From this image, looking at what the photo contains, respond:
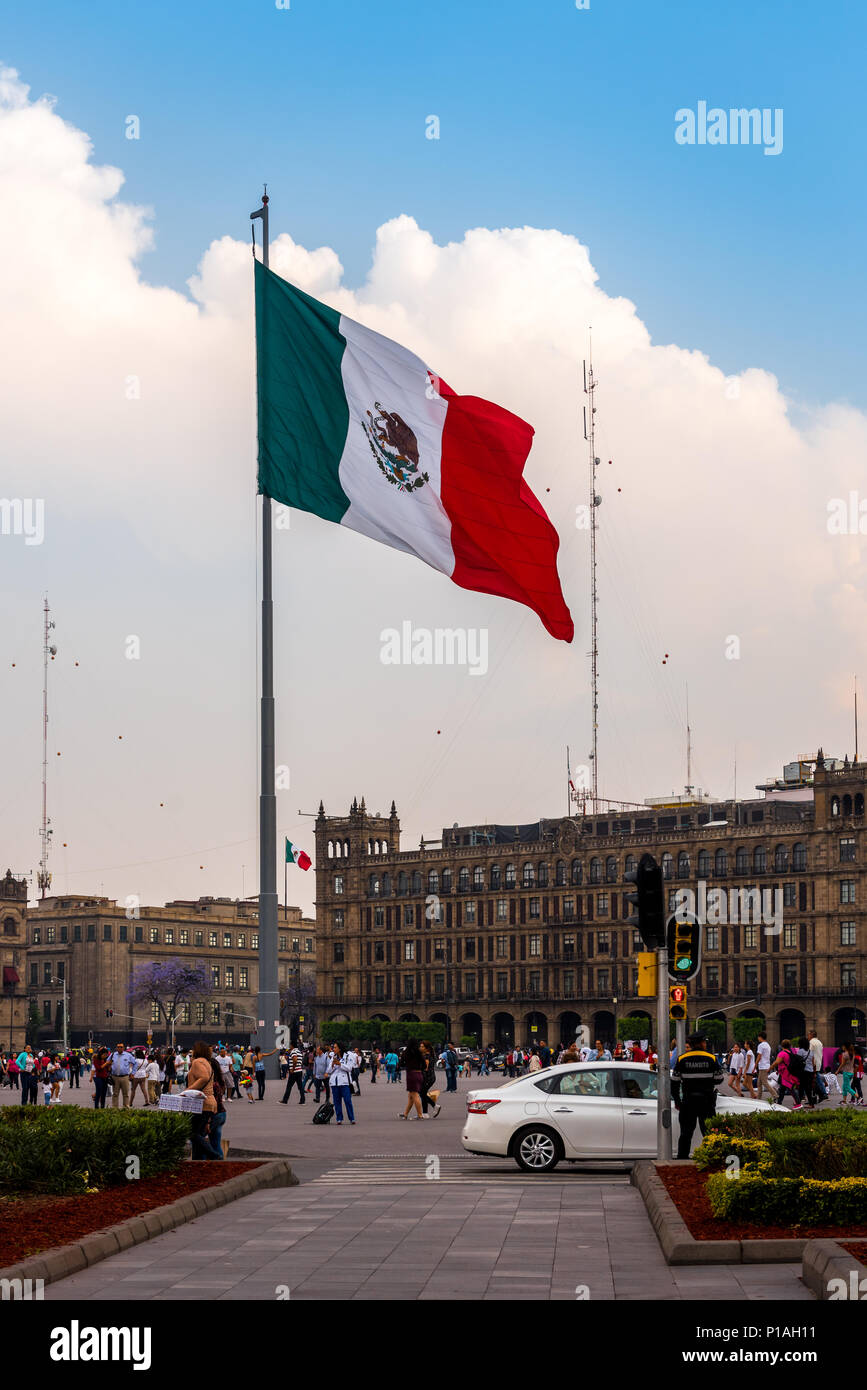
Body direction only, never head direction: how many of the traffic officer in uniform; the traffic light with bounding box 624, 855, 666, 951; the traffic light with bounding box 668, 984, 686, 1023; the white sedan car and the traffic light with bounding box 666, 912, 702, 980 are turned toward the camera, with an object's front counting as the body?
2

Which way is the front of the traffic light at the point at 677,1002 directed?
toward the camera

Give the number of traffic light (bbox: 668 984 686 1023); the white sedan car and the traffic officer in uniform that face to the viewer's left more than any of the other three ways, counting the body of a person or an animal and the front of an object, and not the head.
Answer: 0

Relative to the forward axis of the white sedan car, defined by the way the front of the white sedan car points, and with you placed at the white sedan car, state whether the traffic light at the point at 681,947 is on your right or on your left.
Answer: on your right

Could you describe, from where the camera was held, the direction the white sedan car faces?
facing to the right of the viewer

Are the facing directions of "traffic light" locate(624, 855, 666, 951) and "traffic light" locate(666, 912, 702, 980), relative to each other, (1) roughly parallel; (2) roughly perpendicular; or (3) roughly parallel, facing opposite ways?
roughly perpendicular

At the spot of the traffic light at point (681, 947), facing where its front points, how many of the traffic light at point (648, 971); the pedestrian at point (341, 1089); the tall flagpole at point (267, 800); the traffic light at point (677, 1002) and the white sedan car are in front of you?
0

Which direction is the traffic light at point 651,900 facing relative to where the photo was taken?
to the viewer's left

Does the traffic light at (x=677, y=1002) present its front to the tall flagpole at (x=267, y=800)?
no
